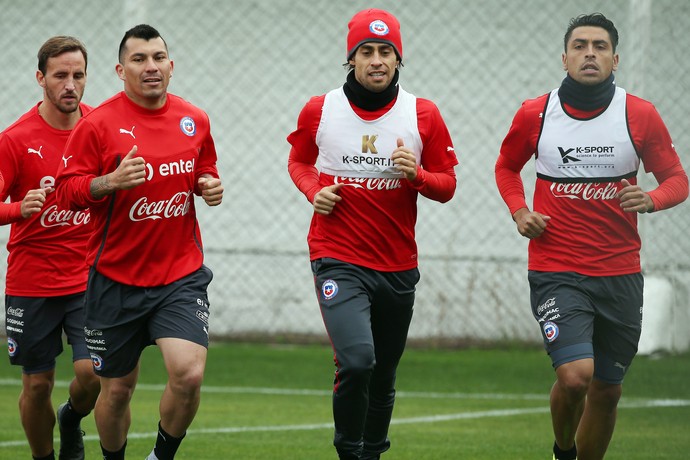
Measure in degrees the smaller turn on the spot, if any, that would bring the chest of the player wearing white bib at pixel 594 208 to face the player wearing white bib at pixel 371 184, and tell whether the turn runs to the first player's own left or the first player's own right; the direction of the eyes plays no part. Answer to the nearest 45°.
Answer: approximately 90° to the first player's own right

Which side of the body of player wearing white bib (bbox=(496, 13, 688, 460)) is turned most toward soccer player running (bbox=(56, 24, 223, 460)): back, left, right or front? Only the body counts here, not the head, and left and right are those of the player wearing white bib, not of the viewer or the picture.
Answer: right

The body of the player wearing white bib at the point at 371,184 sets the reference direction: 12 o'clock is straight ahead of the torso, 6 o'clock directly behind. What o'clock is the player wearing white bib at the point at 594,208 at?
the player wearing white bib at the point at 594,208 is roughly at 9 o'clock from the player wearing white bib at the point at 371,184.

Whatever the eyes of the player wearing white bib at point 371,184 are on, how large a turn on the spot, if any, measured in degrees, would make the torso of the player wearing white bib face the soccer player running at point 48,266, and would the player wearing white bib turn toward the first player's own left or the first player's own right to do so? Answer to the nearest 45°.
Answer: approximately 90° to the first player's own right

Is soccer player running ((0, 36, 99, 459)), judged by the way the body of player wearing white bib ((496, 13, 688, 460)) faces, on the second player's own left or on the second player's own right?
on the second player's own right

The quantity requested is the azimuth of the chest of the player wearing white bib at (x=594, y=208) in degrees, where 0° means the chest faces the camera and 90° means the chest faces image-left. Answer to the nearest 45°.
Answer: approximately 0°

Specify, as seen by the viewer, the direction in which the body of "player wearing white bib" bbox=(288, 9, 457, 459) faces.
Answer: toward the camera

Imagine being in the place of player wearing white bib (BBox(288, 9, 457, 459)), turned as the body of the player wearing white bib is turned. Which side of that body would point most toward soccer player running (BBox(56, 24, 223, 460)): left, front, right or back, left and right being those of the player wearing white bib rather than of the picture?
right

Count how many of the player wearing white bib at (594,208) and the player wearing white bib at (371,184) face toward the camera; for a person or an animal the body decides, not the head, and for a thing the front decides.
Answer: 2
